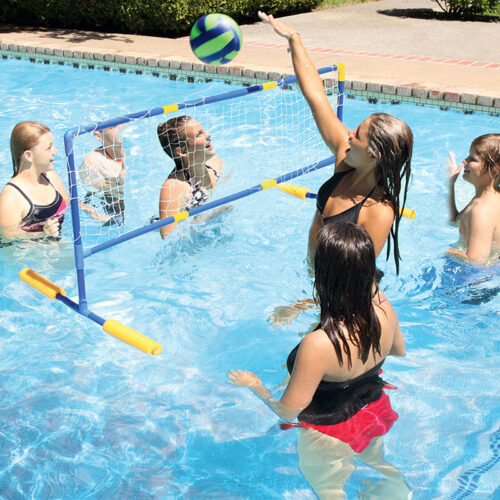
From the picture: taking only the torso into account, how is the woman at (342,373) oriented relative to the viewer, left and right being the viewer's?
facing away from the viewer and to the left of the viewer

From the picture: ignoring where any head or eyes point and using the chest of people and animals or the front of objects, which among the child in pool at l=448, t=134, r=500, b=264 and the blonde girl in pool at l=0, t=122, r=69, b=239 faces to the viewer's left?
the child in pool

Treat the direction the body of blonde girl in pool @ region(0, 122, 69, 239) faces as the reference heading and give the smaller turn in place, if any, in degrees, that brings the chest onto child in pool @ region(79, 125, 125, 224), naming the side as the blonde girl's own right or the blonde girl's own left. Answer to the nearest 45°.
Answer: approximately 90° to the blonde girl's own left

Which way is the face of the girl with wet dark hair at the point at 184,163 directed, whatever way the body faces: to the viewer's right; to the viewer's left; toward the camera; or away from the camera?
to the viewer's right

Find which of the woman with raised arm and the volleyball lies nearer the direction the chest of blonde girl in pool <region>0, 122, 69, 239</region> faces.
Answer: the woman with raised arm

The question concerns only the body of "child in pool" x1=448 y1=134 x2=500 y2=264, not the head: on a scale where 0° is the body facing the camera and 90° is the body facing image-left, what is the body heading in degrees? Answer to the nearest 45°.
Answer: approximately 90°

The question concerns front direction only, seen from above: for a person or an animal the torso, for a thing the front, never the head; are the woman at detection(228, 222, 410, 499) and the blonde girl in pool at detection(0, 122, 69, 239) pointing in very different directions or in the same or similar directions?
very different directions

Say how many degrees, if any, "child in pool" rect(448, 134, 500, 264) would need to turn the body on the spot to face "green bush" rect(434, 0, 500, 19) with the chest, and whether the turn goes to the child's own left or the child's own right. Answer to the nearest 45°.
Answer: approximately 90° to the child's own right

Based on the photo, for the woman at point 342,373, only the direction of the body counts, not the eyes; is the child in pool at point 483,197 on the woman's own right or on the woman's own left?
on the woman's own right

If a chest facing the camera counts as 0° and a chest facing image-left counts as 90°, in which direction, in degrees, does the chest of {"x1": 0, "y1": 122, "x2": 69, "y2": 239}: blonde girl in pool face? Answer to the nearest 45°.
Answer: approximately 315°

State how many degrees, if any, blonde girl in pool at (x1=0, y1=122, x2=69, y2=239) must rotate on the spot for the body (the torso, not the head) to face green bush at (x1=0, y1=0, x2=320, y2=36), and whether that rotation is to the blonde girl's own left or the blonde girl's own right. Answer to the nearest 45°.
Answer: approximately 135° to the blonde girl's own left

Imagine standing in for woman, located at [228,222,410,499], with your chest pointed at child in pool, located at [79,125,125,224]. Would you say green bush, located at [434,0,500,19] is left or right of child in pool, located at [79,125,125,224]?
right

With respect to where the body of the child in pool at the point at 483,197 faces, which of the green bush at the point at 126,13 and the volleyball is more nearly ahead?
the volleyball
